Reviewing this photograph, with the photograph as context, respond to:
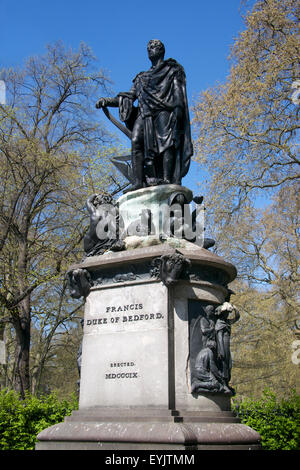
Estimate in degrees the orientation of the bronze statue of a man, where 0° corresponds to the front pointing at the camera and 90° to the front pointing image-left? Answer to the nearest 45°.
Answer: approximately 45°

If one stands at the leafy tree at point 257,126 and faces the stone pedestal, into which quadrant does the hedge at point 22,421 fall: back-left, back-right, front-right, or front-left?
front-right

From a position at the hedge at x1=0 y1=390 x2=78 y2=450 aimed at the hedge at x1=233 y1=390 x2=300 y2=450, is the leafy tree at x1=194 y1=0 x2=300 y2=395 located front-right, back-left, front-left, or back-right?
front-left

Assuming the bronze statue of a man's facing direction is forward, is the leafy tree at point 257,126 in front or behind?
behind
